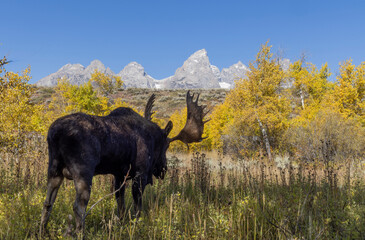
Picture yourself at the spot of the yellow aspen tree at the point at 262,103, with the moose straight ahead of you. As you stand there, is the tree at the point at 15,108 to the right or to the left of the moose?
right

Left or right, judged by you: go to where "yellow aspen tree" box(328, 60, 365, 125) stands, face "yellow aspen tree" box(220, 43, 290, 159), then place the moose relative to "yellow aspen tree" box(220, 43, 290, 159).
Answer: left

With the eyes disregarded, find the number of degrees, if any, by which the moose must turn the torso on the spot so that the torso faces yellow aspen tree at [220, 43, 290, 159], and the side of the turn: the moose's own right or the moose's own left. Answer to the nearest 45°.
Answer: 0° — it already faces it

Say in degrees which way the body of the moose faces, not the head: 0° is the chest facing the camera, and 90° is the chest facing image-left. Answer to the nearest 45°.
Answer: approximately 225°

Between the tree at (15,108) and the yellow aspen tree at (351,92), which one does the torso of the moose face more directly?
the yellow aspen tree

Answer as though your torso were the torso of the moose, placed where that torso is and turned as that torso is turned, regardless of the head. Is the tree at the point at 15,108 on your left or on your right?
on your left
